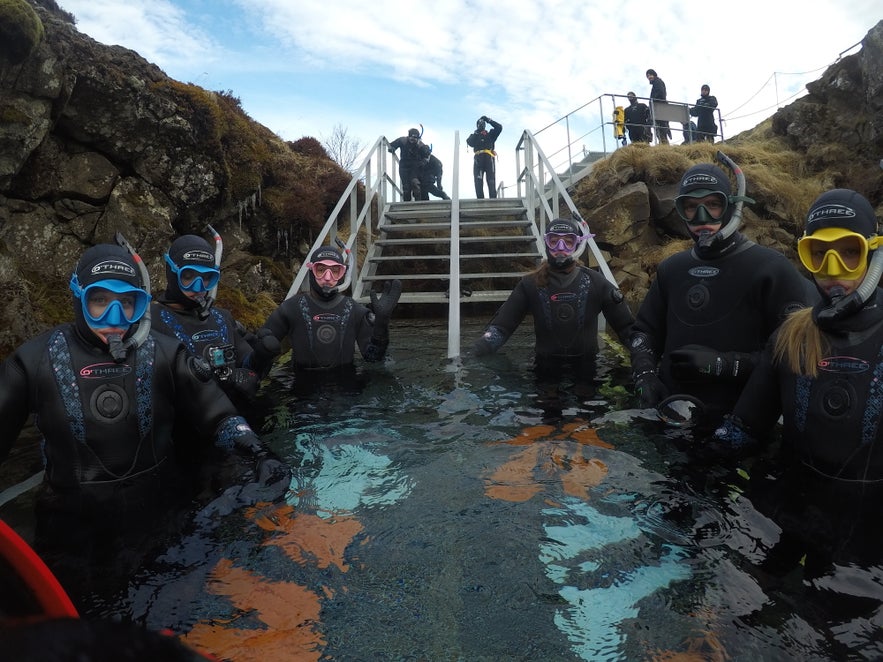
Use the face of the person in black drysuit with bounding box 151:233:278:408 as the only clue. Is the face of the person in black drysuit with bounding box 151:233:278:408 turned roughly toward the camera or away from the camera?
toward the camera

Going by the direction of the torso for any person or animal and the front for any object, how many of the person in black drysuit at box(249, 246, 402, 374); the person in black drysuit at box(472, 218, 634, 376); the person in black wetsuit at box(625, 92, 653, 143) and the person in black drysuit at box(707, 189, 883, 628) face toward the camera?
4

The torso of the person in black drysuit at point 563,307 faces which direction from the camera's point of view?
toward the camera

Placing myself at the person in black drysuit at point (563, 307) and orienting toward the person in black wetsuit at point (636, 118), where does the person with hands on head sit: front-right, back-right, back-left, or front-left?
front-left

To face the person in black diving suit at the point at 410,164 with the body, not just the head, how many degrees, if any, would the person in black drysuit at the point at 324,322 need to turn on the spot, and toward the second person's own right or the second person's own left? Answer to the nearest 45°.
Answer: approximately 180°

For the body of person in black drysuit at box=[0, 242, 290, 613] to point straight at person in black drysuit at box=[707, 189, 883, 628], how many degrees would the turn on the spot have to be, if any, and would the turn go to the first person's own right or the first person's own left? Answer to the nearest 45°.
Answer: approximately 45° to the first person's own left

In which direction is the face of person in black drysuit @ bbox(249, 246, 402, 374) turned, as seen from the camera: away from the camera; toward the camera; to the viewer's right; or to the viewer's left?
toward the camera

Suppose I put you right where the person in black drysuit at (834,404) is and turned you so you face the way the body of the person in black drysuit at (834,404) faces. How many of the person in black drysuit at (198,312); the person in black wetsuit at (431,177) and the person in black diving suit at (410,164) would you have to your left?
0

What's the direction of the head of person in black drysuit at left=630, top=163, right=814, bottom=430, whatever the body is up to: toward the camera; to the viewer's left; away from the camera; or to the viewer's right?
toward the camera

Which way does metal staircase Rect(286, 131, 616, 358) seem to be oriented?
toward the camera

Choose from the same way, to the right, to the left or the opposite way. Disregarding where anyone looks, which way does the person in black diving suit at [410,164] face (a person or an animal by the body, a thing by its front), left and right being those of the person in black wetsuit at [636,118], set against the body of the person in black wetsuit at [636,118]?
the same way

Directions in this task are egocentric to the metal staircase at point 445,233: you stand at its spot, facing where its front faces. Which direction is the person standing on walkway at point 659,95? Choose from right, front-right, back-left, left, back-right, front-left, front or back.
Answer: back-left

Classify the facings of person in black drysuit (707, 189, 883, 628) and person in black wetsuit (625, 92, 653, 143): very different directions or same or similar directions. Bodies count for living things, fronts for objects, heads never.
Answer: same or similar directions
